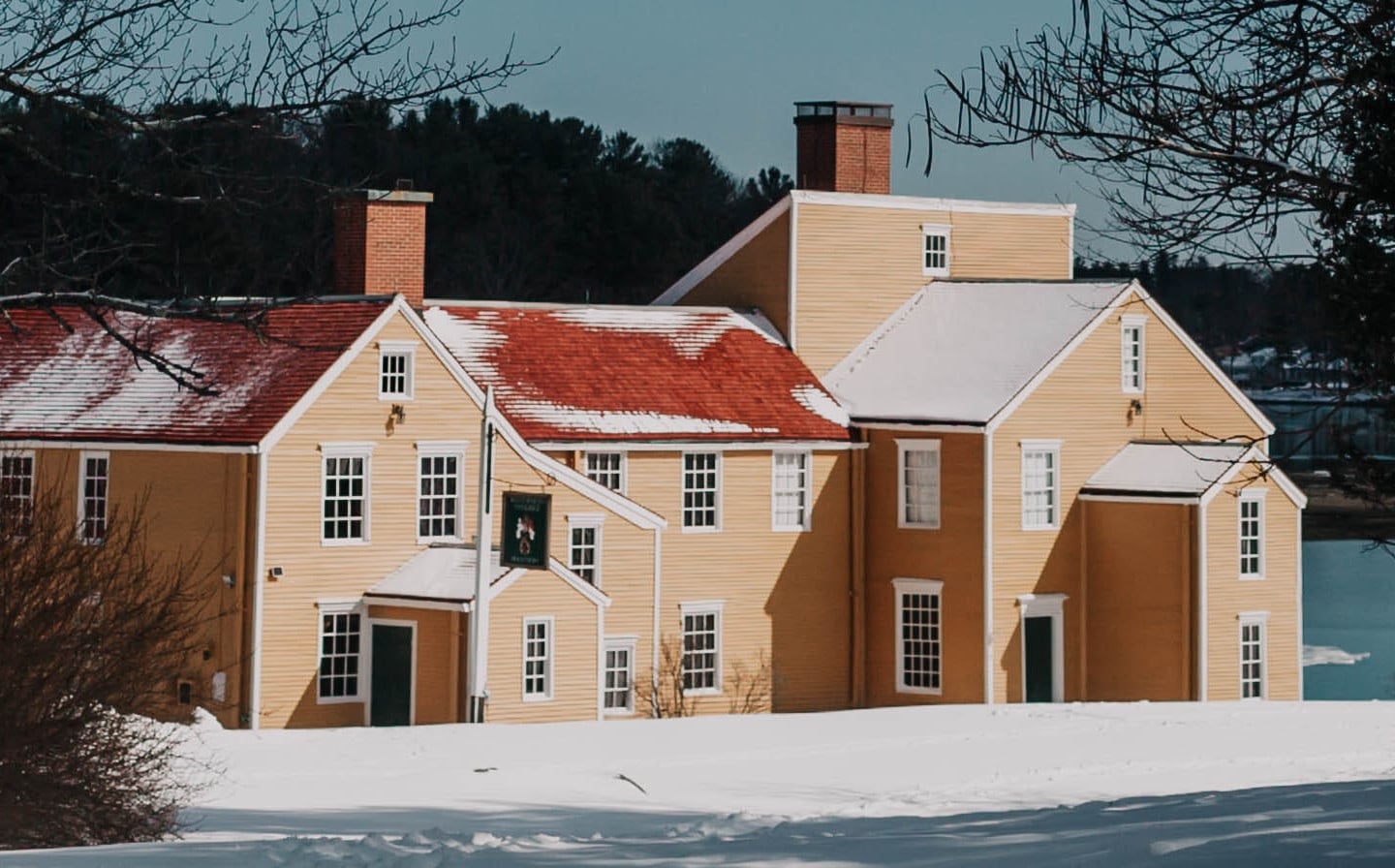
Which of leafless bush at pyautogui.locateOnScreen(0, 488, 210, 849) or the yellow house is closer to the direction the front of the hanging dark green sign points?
the leafless bush

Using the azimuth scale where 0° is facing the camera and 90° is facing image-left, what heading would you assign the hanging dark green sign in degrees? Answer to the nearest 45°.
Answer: approximately 0°

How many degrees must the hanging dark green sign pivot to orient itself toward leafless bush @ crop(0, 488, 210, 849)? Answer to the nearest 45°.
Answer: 0° — it already faces it
